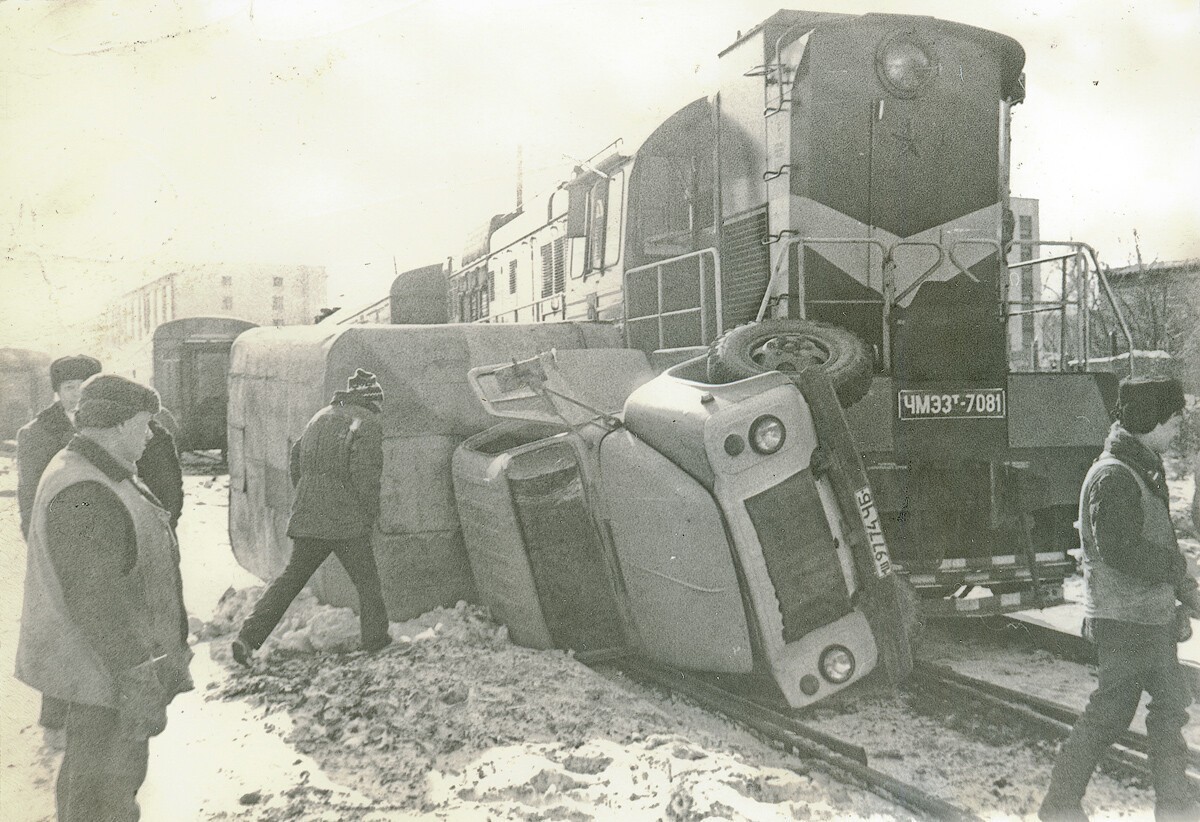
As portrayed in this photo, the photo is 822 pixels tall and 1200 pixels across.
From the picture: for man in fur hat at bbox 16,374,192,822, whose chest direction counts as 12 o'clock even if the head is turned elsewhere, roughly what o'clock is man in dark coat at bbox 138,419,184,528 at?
The man in dark coat is roughly at 9 o'clock from the man in fur hat.

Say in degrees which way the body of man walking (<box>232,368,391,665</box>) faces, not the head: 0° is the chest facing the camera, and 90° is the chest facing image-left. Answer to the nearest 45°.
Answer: approximately 225°

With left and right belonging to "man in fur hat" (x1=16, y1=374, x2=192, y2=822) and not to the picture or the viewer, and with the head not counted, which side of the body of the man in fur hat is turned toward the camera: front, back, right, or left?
right

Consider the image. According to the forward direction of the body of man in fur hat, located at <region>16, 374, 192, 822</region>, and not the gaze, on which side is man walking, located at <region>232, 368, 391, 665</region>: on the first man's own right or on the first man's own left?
on the first man's own left

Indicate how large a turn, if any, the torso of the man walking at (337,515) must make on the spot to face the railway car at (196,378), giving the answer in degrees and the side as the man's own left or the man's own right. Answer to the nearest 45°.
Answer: approximately 45° to the man's own left

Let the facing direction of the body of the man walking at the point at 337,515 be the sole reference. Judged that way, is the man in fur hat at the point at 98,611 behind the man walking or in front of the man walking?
behind

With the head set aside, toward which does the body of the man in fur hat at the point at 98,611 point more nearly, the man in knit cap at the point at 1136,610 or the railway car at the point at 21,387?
the man in knit cap

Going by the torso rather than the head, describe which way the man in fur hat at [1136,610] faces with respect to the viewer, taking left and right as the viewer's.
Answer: facing to the right of the viewer
